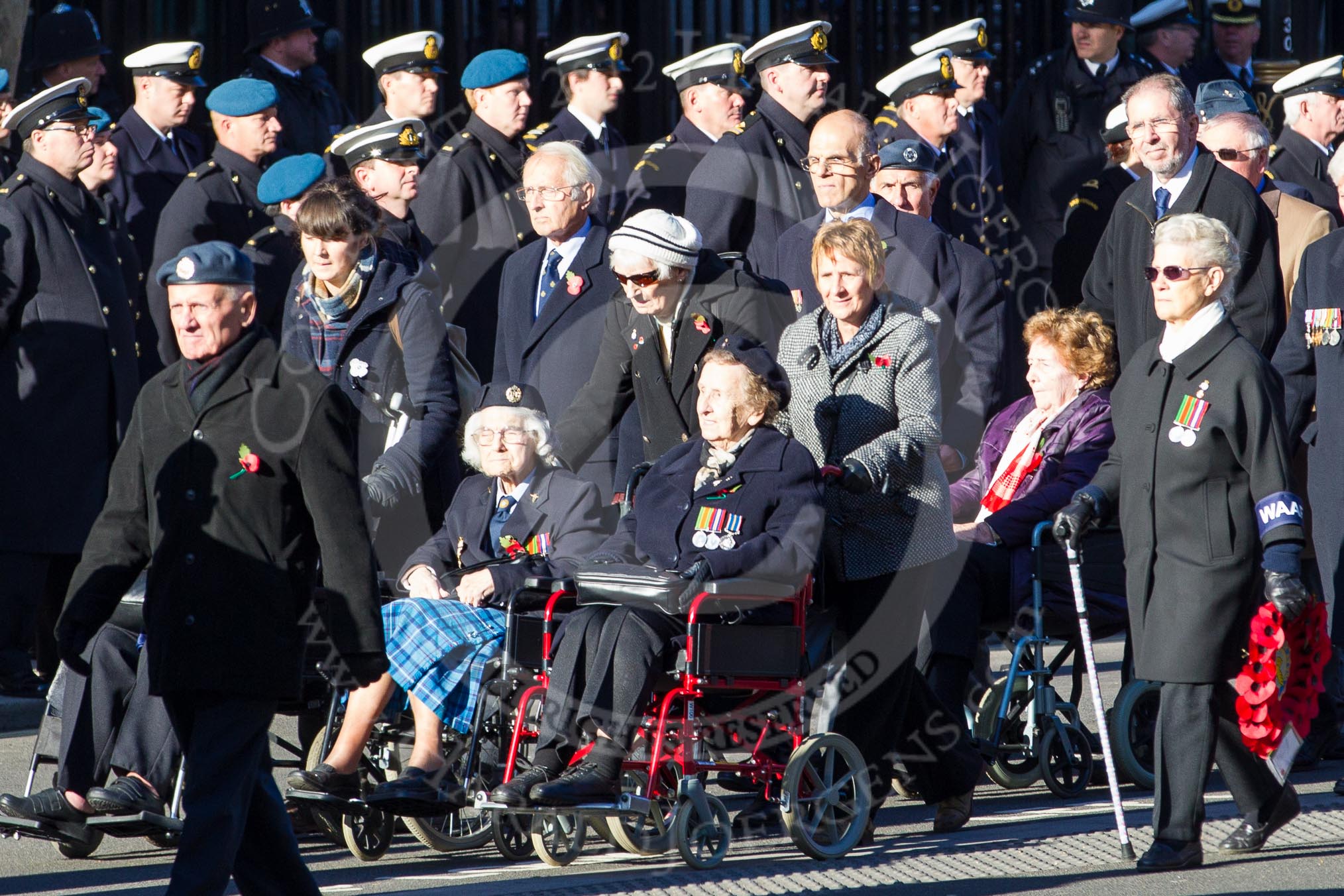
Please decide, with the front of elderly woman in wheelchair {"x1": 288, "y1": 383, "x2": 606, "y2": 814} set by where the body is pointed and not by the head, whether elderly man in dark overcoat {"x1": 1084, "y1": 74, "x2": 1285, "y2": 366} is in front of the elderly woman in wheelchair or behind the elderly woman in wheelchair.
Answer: behind

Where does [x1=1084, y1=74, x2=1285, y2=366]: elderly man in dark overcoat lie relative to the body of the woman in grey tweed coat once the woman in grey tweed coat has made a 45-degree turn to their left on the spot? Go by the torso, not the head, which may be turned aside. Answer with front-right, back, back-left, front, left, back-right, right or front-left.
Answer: back-left

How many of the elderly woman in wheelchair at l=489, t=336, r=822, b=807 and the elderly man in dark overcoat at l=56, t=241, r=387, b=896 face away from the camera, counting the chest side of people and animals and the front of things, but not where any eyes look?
0

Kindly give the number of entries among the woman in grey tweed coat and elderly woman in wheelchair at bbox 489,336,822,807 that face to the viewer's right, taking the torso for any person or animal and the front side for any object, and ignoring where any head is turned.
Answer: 0

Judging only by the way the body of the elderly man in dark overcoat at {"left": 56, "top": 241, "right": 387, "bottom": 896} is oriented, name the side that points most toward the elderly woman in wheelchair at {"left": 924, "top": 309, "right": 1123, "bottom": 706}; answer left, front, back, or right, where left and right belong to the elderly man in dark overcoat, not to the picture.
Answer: back

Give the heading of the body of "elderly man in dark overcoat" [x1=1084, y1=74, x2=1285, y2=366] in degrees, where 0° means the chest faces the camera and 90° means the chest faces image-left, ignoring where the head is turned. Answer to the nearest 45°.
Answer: approximately 45°

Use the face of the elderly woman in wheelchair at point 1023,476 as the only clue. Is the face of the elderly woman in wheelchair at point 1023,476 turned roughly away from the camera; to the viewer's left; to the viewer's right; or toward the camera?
to the viewer's left

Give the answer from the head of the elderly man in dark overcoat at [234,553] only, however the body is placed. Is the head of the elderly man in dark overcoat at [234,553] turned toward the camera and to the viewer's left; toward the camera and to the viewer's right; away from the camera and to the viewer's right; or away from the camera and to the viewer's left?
toward the camera and to the viewer's left

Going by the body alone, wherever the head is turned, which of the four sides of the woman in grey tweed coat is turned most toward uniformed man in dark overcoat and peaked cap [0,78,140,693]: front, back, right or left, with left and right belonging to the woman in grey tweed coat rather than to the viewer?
right

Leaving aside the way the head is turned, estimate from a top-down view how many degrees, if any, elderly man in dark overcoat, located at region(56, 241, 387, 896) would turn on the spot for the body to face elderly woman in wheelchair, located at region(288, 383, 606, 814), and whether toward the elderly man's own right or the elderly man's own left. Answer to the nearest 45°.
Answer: approximately 180°
